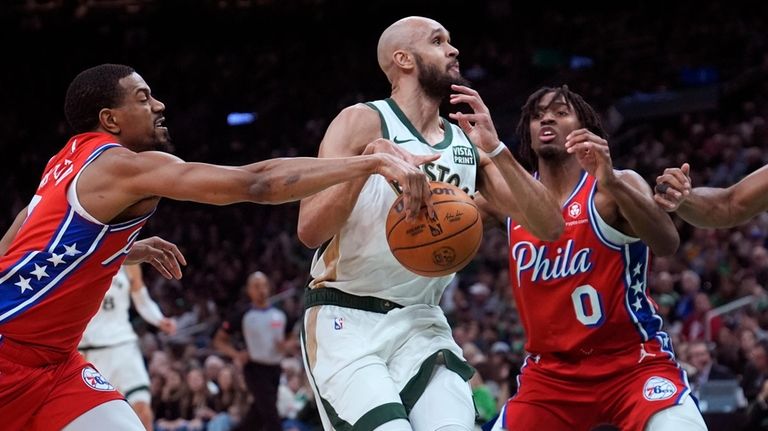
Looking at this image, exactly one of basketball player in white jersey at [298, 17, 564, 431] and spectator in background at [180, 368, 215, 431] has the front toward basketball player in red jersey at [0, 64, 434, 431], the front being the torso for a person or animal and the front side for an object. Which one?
the spectator in background

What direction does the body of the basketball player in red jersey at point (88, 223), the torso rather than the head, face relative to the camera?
to the viewer's right

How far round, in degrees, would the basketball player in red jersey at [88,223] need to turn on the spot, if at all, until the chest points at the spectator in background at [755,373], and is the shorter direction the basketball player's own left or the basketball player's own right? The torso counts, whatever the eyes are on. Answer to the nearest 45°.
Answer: approximately 45° to the basketball player's own left

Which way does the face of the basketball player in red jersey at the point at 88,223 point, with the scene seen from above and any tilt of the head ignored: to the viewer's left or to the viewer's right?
to the viewer's right

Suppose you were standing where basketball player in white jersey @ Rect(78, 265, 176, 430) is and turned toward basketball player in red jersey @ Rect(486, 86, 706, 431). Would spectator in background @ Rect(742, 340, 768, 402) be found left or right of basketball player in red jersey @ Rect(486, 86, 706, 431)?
left

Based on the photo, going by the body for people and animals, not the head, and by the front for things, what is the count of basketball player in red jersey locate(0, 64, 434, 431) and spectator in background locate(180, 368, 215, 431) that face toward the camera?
1
